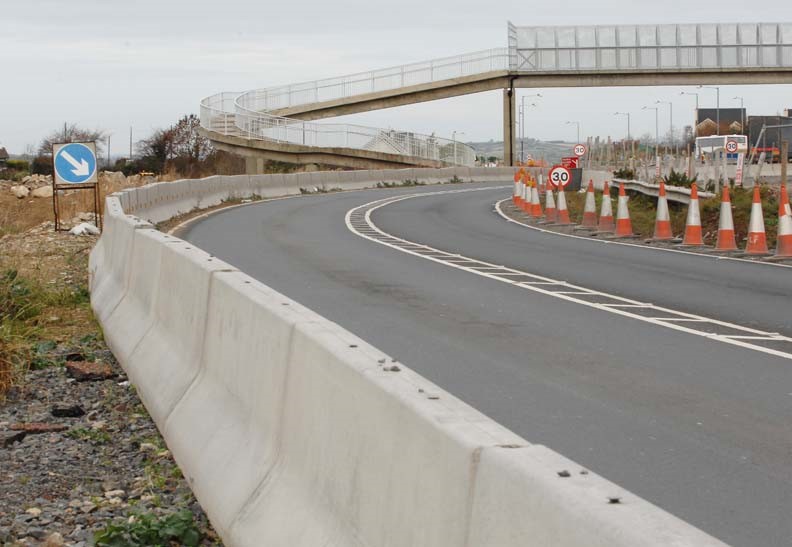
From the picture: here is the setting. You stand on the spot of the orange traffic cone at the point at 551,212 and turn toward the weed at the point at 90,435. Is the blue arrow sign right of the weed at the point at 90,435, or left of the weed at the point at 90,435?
right

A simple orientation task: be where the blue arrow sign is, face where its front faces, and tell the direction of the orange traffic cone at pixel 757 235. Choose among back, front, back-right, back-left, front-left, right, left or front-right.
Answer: front-left

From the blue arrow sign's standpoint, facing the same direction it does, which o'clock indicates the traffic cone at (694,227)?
The traffic cone is roughly at 10 o'clock from the blue arrow sign.

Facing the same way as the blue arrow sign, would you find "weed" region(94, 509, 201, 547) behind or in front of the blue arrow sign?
in front

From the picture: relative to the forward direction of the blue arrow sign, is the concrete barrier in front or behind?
in front

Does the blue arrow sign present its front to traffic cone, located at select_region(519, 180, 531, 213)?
no

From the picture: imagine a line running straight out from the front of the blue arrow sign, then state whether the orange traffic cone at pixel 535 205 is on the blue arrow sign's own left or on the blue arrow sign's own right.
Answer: on the blue arrow sign's own left

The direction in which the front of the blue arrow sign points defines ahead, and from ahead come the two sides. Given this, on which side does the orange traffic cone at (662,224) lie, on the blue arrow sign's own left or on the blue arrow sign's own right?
on the blue arrow sign's own left

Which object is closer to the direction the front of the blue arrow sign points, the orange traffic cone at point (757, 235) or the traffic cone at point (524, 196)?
the orange traffic cone

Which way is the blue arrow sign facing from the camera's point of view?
toward the camera

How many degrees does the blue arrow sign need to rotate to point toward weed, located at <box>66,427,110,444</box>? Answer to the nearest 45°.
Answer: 0° — it already faces it

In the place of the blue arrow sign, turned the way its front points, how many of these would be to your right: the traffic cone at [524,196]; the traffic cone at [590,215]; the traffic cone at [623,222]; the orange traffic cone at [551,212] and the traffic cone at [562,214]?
0

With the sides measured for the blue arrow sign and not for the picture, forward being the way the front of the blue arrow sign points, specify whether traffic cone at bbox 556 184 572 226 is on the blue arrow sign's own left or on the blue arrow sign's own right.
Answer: on the blue arrow sign's own left

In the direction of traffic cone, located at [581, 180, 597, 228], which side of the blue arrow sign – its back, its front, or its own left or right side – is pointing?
left

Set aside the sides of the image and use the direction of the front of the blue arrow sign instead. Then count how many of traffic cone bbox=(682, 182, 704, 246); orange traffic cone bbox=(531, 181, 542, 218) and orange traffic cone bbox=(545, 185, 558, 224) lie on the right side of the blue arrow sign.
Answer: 0
